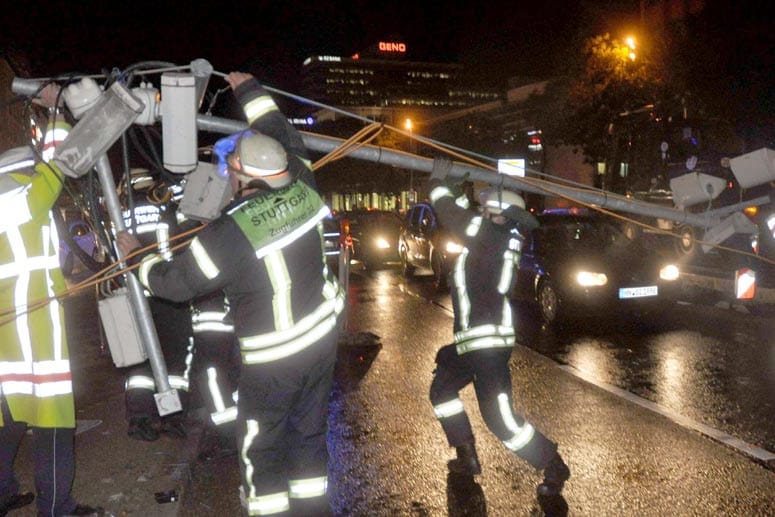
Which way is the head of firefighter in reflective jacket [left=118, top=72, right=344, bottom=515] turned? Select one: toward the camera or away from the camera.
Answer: away from the camera

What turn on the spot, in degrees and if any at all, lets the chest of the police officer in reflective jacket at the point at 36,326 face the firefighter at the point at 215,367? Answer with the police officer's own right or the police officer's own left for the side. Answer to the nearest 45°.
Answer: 0° — they already face them

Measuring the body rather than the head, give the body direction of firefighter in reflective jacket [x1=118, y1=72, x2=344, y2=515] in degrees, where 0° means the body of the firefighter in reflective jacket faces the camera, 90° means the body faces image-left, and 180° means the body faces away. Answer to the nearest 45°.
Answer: approximately 135°

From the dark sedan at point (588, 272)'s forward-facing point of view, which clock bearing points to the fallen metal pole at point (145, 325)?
The fallen metal pole is roughly at 2 o'clock from the dark sedan.

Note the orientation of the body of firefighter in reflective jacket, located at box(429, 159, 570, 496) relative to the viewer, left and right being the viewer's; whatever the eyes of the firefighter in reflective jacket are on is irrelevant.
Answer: facing away from the viewer and to the left of the viewer

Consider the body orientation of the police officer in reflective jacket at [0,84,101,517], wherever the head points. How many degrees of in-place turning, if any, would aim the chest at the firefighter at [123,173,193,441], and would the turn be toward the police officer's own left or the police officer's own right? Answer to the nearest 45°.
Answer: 0° — they already face them

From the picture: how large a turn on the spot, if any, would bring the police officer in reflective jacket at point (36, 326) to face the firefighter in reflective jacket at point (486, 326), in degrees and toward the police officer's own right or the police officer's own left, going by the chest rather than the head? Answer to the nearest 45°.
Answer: approximately 45° to the police officer's own right

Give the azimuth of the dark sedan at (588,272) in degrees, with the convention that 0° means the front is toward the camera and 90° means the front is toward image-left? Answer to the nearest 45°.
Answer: approximately 315°

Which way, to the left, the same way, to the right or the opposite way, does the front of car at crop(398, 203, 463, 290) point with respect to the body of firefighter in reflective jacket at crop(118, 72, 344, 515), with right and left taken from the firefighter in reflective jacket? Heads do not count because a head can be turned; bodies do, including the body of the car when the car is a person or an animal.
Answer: the opposite way

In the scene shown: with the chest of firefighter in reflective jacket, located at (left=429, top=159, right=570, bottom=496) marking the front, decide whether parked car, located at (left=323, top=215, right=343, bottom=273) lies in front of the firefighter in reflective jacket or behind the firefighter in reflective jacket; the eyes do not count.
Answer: in front

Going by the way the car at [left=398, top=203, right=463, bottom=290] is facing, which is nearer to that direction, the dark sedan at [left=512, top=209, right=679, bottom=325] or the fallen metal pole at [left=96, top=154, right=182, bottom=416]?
the dark sedan

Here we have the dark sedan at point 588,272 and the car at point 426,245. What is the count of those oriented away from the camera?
0
